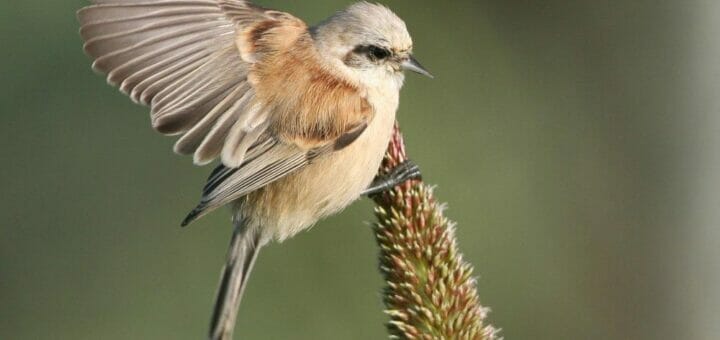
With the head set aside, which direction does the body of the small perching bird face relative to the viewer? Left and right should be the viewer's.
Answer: facing to the right of the viewer
